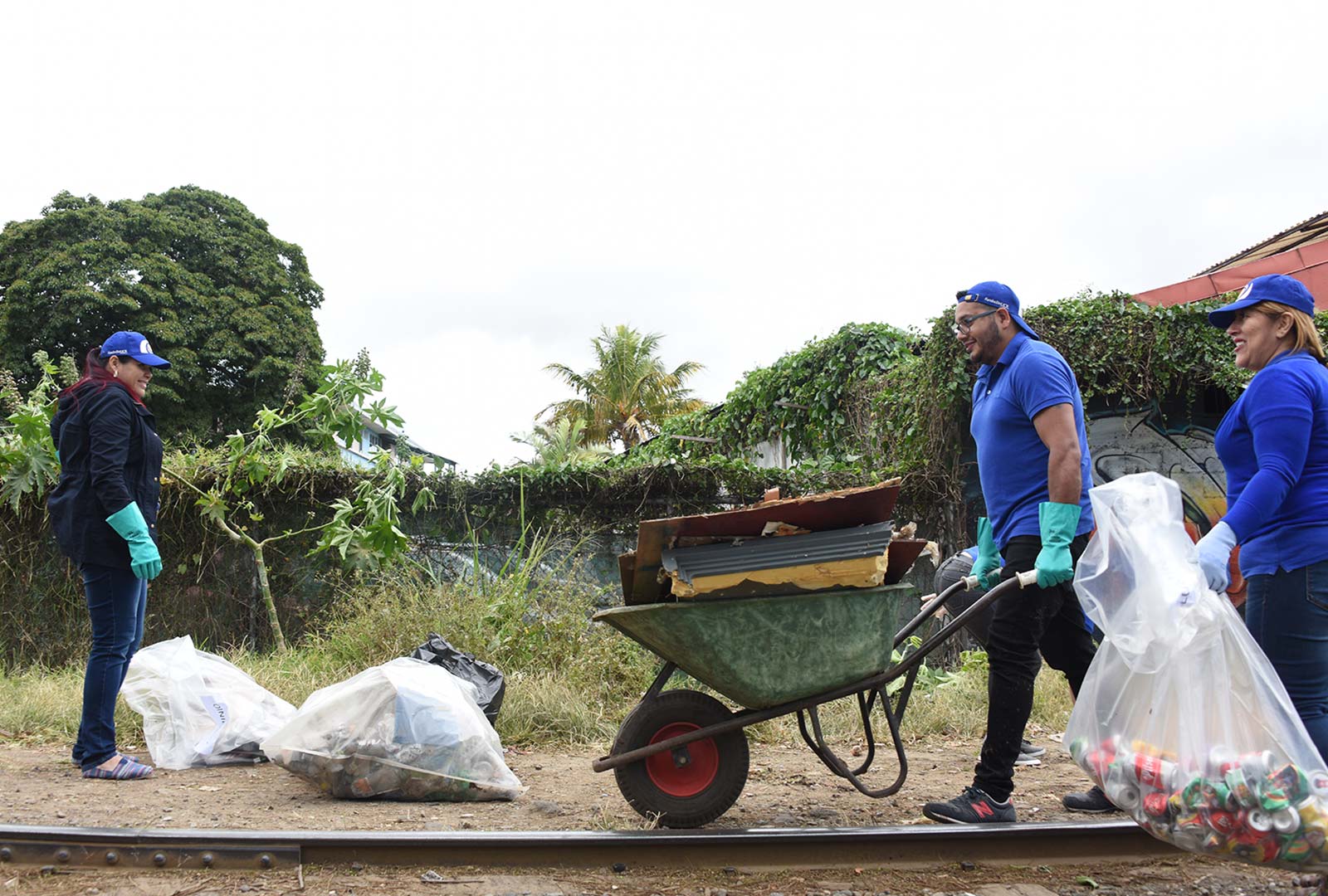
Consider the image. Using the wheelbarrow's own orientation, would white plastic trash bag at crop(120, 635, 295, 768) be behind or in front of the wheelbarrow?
in front

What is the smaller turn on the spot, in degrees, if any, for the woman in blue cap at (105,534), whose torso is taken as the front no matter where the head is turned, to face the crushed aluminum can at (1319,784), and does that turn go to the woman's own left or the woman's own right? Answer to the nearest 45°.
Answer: approximately 45° to the woman's own right

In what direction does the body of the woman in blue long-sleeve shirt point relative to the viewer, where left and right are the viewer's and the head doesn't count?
facing to the left of the viewer

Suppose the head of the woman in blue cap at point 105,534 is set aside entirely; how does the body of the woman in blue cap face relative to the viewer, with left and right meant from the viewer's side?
facing to the right of the viewer

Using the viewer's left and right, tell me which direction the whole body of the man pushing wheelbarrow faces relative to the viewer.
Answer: facing to the left of the viewer

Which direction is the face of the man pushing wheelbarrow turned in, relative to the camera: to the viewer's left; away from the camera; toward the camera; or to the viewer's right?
to the viewer's left

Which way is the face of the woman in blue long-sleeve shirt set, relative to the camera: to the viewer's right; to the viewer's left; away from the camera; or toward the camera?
to the viewer's left

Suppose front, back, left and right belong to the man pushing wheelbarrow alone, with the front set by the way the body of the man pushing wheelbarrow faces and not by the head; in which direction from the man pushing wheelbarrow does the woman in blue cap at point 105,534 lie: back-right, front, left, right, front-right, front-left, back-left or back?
front

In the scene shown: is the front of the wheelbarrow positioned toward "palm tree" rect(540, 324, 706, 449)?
no

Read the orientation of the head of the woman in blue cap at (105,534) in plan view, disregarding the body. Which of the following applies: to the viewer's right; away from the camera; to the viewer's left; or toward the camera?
to the viewer's right

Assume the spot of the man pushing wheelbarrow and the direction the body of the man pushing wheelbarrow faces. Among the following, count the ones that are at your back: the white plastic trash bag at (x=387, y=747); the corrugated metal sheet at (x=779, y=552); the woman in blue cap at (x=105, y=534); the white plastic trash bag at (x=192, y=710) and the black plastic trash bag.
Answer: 0

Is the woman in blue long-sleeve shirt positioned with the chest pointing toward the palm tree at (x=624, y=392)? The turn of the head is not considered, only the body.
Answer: no

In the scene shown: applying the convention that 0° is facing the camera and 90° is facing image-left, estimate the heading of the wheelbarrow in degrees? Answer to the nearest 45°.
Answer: approximately 90°

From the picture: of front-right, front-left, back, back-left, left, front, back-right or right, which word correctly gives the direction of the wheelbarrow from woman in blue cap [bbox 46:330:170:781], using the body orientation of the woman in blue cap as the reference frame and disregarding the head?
front-right

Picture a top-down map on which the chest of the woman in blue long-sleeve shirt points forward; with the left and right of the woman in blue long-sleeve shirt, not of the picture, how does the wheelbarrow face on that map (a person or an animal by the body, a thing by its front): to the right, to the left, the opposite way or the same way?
the same way
